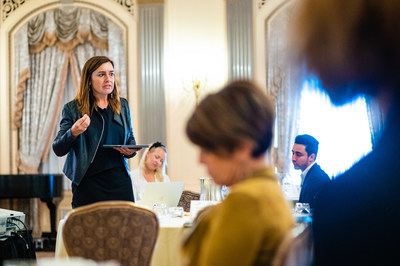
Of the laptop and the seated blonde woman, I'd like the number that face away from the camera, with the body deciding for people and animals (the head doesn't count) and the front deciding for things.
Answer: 1

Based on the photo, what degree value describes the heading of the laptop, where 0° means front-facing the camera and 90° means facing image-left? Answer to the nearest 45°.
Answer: approximately 180°

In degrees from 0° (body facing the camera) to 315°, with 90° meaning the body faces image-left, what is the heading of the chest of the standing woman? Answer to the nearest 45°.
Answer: approximately 315°

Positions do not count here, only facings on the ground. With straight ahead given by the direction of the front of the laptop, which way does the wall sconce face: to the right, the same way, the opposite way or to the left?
the opposite way

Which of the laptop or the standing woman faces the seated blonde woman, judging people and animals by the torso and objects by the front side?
the laptop

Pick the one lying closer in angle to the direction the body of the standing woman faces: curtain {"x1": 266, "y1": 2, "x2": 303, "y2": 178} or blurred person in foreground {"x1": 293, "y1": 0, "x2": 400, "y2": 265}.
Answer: the blurred person in foreground

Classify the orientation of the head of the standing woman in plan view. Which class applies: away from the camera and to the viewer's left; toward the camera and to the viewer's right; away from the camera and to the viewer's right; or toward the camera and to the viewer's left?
toward the camera and to the viewer's right

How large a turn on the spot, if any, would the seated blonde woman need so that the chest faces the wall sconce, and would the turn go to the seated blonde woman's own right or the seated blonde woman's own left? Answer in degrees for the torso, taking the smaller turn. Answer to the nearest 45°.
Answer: approximately 135° to the seated blonde woman's own left

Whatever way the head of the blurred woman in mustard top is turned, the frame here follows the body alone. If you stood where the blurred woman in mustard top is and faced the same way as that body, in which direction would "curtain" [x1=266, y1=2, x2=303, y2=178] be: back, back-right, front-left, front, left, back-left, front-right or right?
right

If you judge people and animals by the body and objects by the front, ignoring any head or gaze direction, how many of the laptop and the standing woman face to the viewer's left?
0

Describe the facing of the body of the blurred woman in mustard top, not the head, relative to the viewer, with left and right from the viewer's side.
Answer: facing to the left of the viewer

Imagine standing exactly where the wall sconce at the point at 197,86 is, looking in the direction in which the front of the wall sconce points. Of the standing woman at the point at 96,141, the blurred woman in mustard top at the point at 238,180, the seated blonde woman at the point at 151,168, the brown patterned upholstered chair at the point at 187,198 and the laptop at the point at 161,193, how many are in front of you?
5

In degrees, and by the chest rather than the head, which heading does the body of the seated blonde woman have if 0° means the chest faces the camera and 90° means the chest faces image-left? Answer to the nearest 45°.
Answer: approximately 315°

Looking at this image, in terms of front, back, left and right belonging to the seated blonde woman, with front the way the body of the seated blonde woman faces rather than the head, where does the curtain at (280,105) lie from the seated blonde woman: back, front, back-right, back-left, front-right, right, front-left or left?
left

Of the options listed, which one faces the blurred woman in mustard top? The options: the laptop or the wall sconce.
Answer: the wall sconce

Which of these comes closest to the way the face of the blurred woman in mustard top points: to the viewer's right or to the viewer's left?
to the viewer's left
